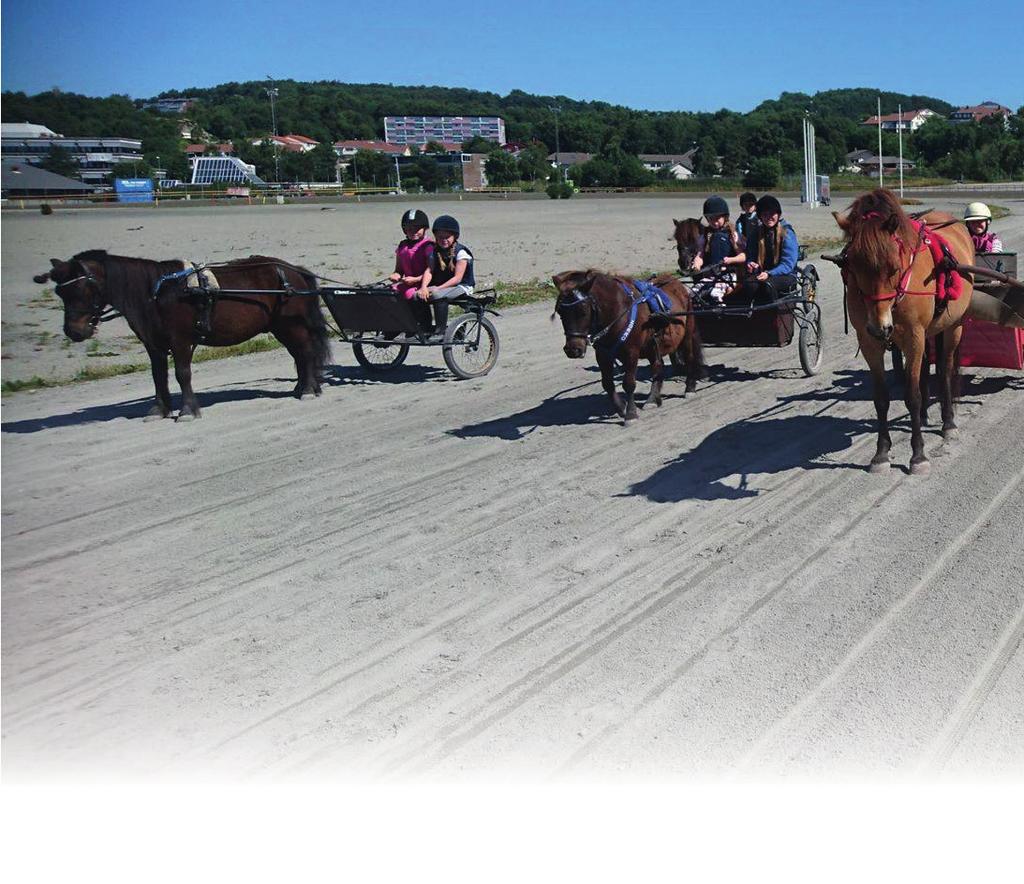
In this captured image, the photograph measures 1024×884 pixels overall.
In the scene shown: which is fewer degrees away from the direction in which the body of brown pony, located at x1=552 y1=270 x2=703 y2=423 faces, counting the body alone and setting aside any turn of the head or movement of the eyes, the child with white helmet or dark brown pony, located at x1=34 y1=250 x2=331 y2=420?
the dark brown pony

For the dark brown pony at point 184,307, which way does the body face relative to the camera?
to the viewer's left

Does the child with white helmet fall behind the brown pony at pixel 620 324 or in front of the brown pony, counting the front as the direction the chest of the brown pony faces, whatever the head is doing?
behind

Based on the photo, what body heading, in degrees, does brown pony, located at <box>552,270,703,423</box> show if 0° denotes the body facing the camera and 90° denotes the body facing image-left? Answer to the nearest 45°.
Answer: approximately 45°

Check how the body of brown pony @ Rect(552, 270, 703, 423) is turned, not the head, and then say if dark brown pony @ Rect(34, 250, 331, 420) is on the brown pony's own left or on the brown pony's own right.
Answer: on the brown pony's own right
